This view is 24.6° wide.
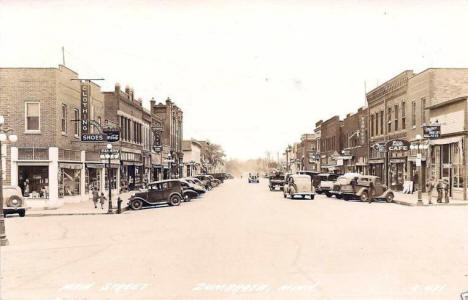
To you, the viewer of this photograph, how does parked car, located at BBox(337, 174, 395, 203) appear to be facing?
facing away from the viewer and to the right of the viewer

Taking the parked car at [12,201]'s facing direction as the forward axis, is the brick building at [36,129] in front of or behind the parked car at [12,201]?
in front

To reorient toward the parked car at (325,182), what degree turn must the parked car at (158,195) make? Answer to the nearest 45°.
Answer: approximately 180°

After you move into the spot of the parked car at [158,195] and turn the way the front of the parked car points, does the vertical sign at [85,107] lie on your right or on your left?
on your right

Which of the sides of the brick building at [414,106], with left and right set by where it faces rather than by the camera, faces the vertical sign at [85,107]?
front

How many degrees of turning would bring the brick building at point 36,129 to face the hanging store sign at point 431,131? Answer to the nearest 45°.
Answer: approximately 45° to its left

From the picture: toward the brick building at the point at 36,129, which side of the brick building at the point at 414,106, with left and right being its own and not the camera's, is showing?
front

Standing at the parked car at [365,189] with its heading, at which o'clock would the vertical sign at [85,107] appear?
The vertical sign is roughly at 7 o'clock from the parked car.

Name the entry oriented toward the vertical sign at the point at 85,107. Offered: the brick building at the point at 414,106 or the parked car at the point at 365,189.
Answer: the brick building

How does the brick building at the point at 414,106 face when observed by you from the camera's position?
facing the viewer and to the left of the viewer

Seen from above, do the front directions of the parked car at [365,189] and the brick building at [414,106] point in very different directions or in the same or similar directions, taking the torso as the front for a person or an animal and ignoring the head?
very different directions

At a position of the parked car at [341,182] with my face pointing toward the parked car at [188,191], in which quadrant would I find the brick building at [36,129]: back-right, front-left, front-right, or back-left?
front-left

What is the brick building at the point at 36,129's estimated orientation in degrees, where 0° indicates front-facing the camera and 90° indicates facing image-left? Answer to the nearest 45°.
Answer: approximately 315°

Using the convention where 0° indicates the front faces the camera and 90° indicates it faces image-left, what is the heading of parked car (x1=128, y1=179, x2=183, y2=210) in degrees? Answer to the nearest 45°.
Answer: approximately 45°
